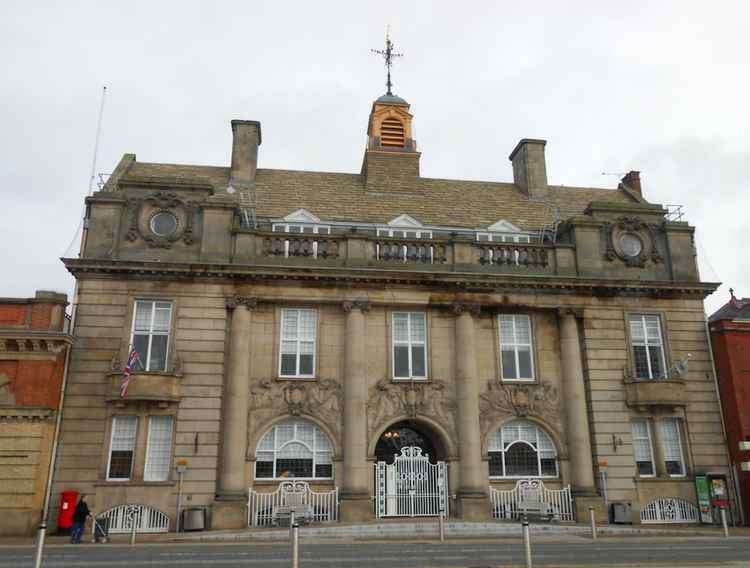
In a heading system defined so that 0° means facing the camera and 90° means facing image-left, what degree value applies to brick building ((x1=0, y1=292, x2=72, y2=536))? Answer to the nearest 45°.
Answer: approximately 0°

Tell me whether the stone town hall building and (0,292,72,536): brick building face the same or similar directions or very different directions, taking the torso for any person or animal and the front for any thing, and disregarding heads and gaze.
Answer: same or similar directions

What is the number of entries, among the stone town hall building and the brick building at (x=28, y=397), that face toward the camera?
2

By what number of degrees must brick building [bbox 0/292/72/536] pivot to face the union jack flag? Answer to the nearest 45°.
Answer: approximately 45° to its left

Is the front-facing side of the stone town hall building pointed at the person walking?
no

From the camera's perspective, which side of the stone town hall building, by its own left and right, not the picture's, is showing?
front

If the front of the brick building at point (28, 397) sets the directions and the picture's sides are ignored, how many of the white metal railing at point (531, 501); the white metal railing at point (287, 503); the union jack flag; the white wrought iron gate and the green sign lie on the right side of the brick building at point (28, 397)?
0

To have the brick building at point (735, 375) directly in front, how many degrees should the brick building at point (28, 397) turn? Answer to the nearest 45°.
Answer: approximately 90° to its left

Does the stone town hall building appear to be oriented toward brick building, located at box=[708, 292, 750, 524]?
no

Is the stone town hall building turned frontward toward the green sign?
no

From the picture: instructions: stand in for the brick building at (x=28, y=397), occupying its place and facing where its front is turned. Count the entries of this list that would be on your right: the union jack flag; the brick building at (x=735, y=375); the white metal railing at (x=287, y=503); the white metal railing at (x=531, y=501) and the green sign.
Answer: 0
